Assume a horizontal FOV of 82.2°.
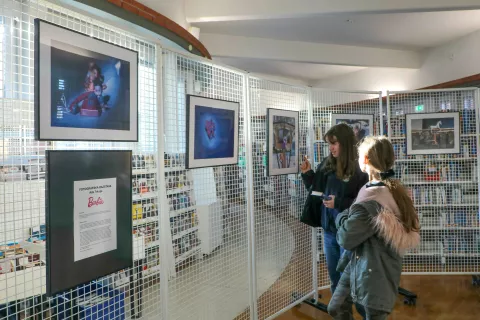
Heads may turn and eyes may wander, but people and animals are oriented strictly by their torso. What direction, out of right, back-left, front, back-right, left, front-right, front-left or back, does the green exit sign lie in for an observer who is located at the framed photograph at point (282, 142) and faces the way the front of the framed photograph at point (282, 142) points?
left

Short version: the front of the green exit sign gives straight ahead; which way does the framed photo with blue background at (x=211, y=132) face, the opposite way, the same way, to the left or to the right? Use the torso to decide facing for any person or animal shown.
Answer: to the left

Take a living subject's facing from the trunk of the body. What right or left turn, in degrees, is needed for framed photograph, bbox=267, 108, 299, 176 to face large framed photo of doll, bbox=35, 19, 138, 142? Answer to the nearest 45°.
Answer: approximately 90° to its right

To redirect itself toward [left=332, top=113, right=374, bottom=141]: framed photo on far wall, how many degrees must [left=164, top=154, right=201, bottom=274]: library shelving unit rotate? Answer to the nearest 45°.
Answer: approximately 90° to its left

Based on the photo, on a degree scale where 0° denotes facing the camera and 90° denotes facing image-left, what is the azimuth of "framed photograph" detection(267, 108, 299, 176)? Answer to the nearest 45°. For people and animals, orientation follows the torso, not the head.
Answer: approximately 315°

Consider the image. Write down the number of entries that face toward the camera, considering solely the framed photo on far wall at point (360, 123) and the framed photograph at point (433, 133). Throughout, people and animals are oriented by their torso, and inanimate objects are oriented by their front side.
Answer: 2

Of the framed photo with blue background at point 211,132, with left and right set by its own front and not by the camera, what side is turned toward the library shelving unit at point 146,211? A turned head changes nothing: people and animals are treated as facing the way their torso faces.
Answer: back

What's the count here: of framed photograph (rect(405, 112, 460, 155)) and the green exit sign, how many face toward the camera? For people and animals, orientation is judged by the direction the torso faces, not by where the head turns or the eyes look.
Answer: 2

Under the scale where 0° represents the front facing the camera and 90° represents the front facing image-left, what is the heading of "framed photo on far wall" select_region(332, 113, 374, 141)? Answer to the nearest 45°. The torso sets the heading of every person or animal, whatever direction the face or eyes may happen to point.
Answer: approximately 0°
